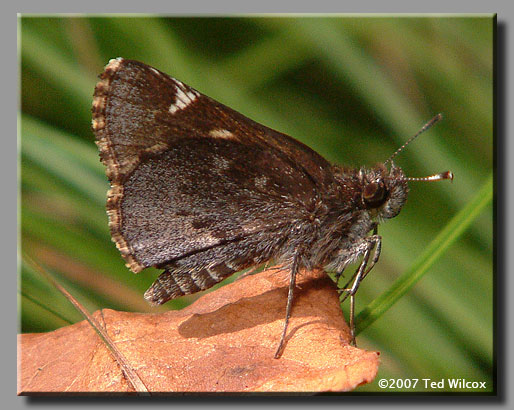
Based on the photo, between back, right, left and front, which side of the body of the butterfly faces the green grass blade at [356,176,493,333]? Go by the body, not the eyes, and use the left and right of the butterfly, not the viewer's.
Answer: front

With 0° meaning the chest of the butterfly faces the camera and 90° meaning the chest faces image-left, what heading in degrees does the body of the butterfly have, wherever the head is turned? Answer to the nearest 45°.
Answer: approximately 270°
